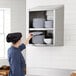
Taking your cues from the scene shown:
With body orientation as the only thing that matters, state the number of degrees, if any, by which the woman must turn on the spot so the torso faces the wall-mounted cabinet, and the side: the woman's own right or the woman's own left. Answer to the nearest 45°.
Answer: approximately 45° to the woman's own right

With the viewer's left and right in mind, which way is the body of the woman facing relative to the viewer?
facing away from the viewer and to the right of the viewer

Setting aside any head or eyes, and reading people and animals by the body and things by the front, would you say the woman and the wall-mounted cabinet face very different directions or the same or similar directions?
very different directions

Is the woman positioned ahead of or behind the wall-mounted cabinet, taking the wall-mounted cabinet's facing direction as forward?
ahead

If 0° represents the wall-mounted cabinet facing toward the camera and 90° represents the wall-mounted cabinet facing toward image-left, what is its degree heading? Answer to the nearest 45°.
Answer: approximately 45°
